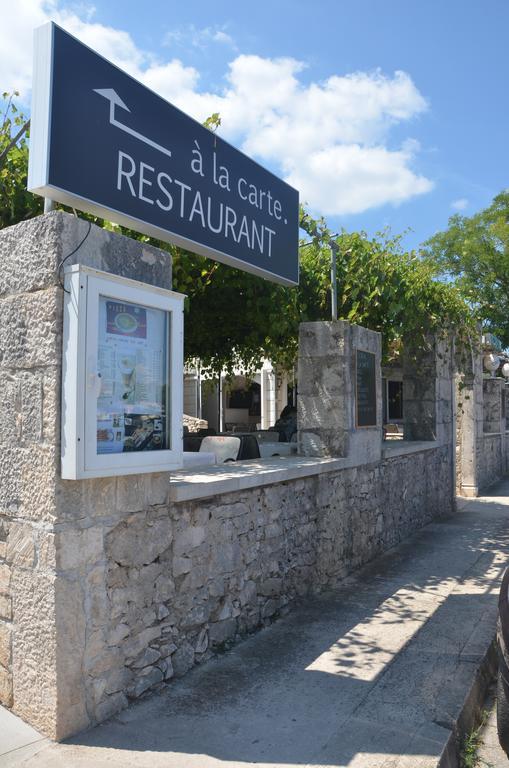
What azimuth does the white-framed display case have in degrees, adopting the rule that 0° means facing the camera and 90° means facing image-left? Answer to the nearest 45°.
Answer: approximately 315°

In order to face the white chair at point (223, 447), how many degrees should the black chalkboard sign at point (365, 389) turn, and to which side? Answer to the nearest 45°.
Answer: approximately 135° to its right

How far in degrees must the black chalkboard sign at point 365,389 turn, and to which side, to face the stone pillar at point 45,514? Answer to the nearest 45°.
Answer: approximately 45° to its right

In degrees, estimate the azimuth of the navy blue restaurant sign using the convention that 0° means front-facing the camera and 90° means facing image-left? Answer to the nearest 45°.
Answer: approximately 315°

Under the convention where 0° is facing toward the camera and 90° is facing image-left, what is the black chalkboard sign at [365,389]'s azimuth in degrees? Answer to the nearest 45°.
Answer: approximately 315°

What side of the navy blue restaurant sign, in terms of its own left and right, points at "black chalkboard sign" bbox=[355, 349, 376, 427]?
left

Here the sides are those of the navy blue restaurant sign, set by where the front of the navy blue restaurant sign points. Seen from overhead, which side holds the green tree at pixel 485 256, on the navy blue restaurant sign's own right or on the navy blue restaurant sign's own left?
on the navy blue restaurant sign's own left

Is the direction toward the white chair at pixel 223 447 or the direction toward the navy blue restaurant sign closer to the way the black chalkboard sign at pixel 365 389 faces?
the navy blue restaurant sign

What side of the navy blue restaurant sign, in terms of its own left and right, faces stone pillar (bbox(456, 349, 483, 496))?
left
